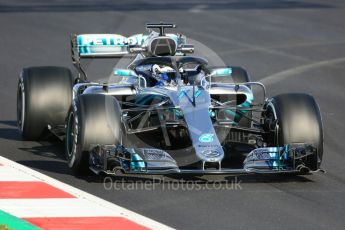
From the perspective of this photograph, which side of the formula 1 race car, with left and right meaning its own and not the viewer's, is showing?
front
